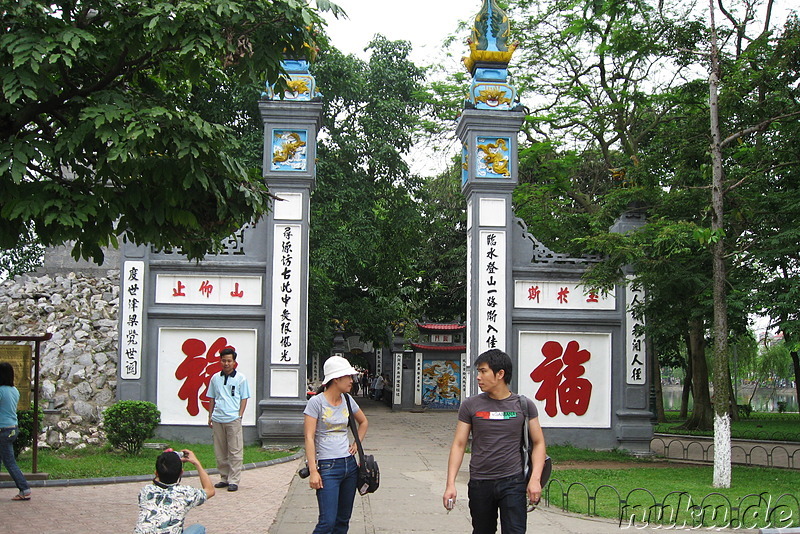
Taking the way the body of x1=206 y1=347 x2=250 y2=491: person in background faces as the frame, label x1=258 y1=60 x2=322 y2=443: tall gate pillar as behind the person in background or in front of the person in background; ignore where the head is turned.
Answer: behind

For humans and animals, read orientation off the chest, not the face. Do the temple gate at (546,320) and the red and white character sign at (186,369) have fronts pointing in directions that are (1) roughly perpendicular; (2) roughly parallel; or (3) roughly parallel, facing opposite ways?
roughly parallel

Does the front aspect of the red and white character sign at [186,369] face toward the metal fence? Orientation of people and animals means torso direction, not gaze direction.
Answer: no

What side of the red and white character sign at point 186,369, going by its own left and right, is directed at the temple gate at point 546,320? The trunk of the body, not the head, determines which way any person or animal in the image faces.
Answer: left

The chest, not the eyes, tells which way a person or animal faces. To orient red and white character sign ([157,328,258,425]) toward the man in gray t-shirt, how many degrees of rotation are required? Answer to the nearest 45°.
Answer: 0° — it already faces them

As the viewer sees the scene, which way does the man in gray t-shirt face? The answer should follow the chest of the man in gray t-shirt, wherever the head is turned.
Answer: toward the camera

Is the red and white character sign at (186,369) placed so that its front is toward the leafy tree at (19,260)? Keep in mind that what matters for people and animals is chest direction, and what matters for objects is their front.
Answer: no

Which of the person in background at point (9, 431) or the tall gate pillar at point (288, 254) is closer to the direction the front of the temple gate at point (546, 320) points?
the person in background

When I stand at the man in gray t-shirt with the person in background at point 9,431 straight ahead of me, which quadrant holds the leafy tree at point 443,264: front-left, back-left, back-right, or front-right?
front-right

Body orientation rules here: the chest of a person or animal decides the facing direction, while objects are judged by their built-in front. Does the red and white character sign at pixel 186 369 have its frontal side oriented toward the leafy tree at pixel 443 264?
no

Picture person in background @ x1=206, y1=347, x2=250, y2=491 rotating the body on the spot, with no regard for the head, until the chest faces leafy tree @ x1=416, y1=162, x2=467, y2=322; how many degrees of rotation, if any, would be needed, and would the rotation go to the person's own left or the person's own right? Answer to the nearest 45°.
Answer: approximately 180°

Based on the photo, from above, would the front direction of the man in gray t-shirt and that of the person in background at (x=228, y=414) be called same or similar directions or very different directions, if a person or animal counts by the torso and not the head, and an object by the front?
same or similar directions

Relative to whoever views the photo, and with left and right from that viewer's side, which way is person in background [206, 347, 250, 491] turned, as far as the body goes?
facing the viewer

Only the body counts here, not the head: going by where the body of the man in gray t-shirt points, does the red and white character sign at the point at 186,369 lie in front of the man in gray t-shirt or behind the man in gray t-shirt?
behind
